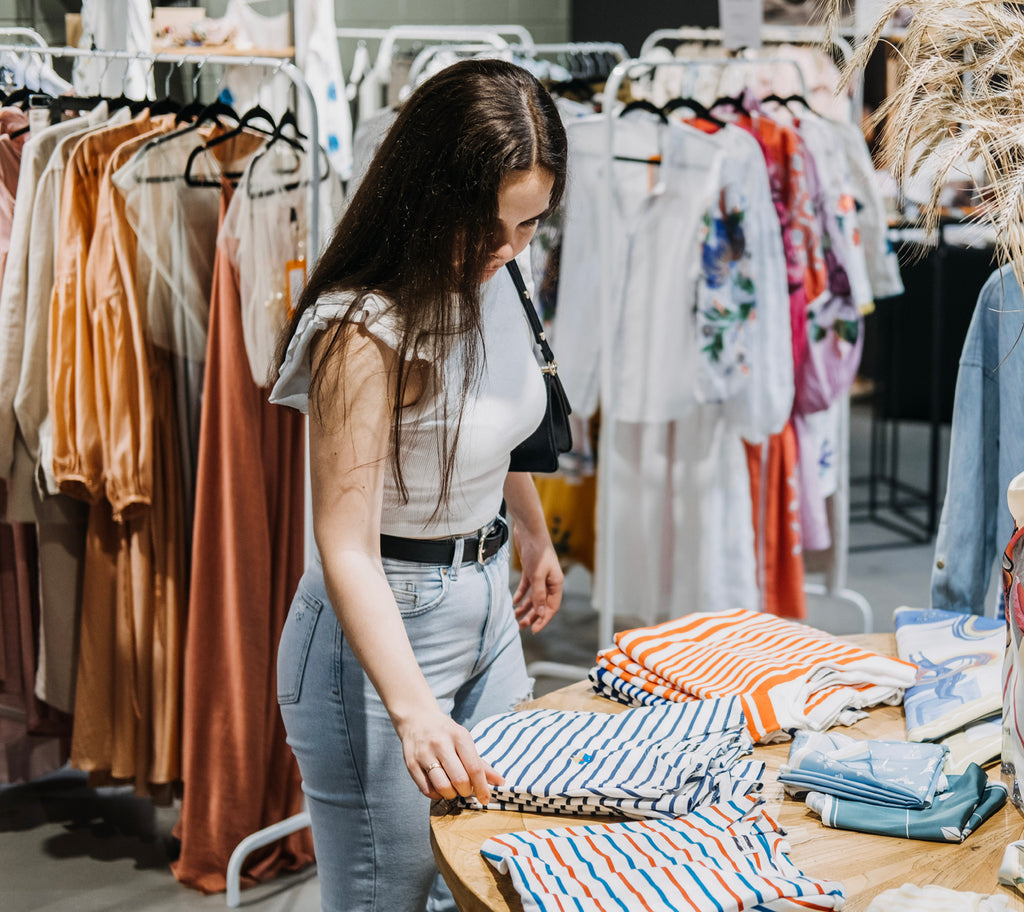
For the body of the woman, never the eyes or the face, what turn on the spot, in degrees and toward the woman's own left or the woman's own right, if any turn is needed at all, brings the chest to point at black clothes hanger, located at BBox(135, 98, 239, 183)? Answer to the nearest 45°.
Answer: approximately 135° to the woman's own left

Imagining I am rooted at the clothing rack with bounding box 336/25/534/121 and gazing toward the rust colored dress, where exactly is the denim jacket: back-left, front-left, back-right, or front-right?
front-left

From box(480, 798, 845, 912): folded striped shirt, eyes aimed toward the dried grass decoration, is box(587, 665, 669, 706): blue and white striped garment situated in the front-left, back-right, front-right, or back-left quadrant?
front-left

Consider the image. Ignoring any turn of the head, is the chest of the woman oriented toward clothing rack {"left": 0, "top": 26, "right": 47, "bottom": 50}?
no

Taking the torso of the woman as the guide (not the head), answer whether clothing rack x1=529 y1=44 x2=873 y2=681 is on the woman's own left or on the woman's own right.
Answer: on the woman's own left

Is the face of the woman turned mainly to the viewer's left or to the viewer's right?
to the viewer's right

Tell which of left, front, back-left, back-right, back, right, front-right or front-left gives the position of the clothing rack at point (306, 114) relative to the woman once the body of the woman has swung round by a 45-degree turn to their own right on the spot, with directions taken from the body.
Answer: back

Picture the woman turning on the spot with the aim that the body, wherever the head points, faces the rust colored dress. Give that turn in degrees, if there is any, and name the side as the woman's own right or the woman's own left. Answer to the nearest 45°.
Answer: approximately 135° to the woman's own left
